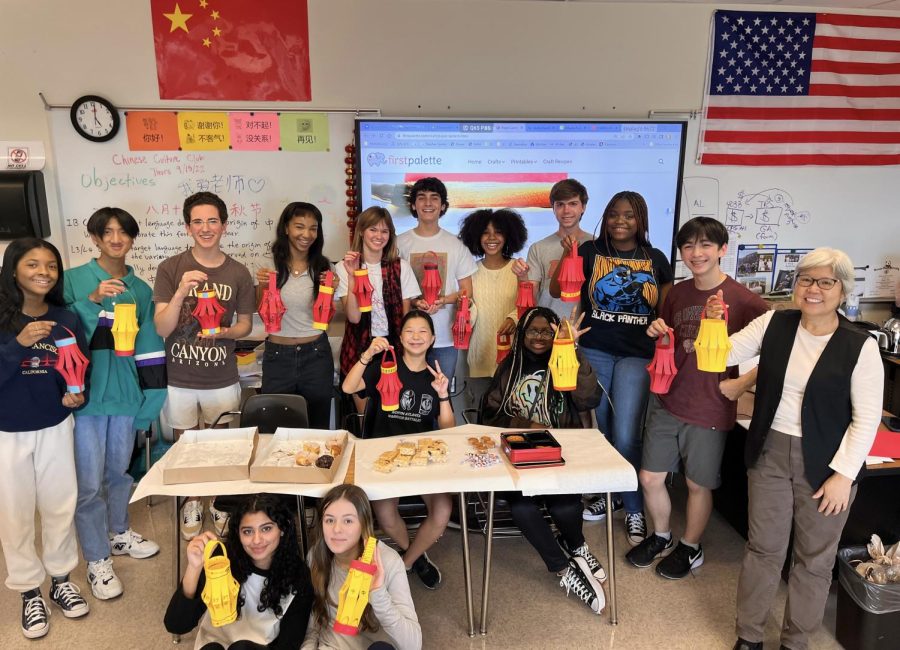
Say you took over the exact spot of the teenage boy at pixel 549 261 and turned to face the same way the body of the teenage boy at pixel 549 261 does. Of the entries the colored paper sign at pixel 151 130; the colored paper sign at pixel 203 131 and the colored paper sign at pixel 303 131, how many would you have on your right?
3

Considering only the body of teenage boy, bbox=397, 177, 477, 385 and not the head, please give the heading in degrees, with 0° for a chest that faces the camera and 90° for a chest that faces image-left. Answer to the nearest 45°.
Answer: approximately 0°

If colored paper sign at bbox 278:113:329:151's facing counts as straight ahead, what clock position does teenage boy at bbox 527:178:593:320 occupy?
The teenage boy is roughly at 10 o'clock from the colored paper sign.

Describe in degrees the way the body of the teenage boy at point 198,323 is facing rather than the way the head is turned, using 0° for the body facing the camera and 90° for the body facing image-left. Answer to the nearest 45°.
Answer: approximately 0°
